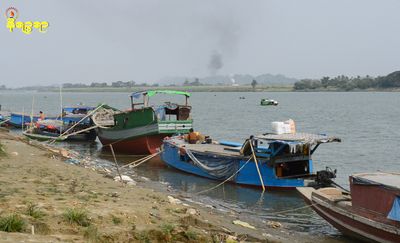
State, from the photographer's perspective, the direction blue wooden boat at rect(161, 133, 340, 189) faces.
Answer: facing away from the viewer and to the left of the viewer

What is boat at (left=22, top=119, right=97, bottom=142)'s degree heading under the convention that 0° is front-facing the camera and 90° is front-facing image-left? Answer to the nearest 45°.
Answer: approximately 90°

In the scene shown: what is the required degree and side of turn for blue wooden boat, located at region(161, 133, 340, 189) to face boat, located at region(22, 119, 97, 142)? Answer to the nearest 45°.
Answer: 0° — it already faces it

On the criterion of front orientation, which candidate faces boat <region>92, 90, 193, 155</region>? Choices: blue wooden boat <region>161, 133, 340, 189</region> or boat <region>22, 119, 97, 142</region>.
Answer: the blue wooden boat

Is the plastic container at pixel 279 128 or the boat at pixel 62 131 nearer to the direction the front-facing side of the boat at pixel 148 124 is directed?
the boat

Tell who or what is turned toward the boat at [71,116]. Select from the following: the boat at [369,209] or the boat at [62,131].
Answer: the boat at [369,209]

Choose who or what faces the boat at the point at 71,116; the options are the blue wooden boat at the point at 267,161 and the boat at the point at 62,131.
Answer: the blue wooden boat

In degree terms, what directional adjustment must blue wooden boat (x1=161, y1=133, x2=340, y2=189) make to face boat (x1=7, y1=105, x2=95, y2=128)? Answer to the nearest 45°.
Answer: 0° — it already faces it

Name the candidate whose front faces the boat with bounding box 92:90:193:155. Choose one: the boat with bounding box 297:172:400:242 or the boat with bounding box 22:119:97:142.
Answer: the boat with bounding box 297:172:400:242

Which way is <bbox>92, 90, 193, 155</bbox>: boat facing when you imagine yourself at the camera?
facing away from the viewer and to the left of the viewer

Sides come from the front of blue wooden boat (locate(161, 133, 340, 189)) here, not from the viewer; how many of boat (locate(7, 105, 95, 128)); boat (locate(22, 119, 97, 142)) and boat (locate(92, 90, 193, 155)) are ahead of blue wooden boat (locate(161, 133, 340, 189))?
3

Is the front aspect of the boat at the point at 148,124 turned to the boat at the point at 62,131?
yes

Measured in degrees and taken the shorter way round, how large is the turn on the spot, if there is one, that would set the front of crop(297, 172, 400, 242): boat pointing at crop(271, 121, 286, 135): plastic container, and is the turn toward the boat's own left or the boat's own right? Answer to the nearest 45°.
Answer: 0° — it already faces it

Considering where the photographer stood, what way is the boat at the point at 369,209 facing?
facing away from the viewer and to the left of the viewer

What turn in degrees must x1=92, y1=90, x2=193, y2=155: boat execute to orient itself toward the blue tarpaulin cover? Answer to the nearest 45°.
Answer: approximately 135° to its left

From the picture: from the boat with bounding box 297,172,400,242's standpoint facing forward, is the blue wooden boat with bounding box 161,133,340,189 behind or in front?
in front

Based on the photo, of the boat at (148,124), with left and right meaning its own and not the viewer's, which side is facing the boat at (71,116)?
front
